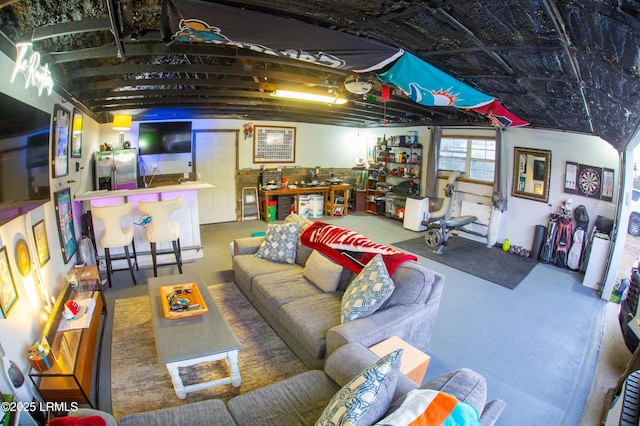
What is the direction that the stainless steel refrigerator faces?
toward the camera

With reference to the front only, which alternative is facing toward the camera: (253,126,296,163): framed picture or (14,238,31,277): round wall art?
the framed picture

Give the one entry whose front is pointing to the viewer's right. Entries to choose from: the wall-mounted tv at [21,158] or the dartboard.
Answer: the wall-mounted tv

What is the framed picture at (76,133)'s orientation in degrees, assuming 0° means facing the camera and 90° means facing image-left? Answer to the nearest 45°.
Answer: approximately 270°

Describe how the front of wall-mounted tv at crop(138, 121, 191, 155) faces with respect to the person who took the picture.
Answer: facing the viewer

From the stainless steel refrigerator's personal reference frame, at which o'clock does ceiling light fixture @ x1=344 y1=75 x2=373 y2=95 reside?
The ceiling light fixture is roughly at 11 o'clock from the stainless steel refrigerator.

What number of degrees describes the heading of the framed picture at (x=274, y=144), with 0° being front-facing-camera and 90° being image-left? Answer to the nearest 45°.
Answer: approximately 0°

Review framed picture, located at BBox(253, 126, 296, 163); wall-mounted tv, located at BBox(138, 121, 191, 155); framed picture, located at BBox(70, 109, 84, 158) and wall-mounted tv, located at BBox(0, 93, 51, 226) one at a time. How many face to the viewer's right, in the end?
2

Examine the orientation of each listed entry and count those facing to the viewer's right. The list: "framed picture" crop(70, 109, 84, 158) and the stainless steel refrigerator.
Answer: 1
